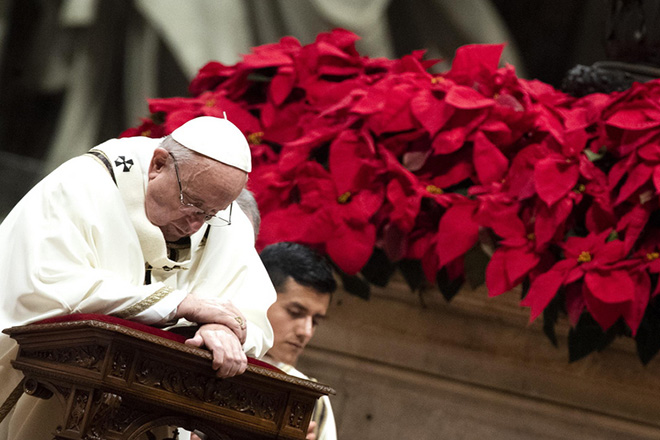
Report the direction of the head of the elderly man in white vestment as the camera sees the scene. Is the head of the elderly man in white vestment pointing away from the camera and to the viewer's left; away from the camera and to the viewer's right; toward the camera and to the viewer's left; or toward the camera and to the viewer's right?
toward the camera and to the viewer's right

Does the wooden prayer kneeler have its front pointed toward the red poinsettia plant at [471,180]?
no

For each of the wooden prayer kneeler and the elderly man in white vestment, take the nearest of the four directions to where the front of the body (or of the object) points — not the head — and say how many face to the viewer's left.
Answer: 0

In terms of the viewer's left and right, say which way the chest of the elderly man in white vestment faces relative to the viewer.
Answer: facing the viewer and to the right of the viewer

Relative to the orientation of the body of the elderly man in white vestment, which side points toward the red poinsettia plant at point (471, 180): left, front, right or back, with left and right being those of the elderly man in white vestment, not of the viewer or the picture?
left
